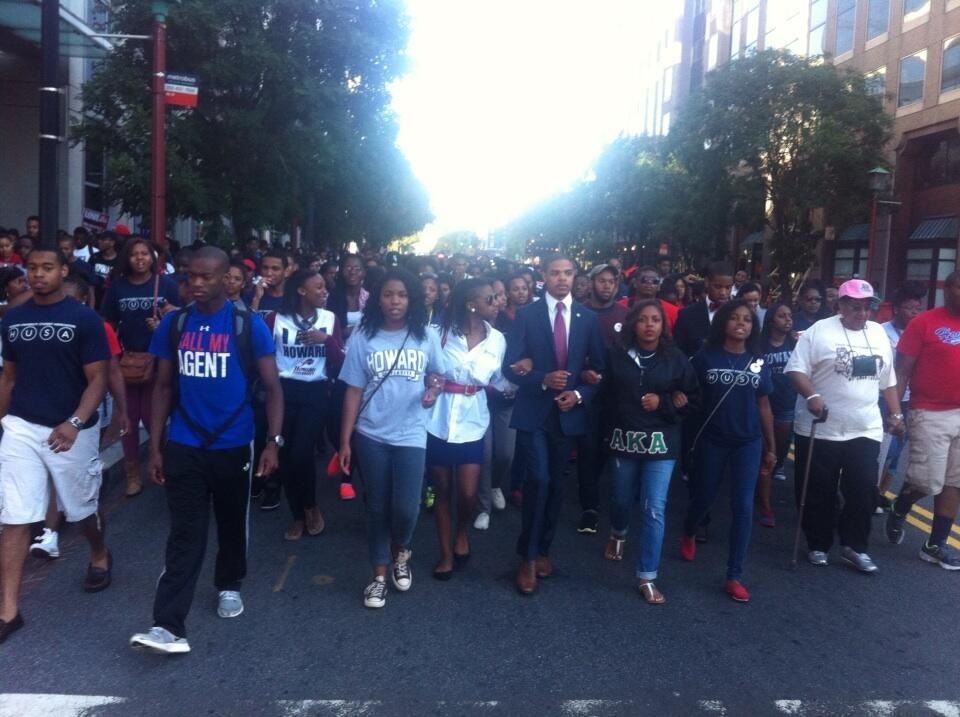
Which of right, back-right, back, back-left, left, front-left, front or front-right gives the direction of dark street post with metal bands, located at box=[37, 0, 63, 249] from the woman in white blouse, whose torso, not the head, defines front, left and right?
back-right

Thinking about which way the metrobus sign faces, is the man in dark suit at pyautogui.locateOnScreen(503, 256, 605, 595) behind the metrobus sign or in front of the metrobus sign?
in front

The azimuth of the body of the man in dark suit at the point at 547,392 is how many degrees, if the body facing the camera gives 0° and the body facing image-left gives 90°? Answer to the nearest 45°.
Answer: approximately 0°

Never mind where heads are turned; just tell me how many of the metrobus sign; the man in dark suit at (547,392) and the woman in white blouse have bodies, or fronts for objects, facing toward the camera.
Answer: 3

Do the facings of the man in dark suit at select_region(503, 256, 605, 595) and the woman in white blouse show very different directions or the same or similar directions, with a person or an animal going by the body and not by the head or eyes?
same or similar directions

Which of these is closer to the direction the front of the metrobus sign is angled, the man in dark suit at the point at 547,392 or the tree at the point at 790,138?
the man in dark suit

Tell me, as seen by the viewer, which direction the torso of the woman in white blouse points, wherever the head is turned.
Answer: toward the camera

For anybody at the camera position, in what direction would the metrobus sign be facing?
facing the viewer

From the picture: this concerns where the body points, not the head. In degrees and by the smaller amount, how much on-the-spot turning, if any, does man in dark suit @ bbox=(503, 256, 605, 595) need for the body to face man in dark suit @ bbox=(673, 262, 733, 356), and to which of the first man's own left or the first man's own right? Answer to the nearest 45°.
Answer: approximately 135° to the first man's own left

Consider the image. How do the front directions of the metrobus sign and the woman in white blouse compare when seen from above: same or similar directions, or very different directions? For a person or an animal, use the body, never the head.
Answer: same or similar directions

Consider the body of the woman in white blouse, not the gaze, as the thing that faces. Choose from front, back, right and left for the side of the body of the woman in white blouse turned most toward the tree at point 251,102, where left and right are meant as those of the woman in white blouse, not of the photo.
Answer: back

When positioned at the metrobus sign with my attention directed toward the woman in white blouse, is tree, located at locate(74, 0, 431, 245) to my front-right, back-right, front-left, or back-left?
back-left

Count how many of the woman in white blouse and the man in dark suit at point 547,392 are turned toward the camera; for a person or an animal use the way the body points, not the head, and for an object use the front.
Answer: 2
